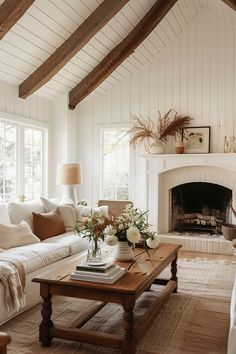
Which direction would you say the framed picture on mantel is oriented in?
toward the camera

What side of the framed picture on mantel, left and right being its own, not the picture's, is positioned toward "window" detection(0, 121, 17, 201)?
right

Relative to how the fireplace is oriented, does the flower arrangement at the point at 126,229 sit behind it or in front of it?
in front

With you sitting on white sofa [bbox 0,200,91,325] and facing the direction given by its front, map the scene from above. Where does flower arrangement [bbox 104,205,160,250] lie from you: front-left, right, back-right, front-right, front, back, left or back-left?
front

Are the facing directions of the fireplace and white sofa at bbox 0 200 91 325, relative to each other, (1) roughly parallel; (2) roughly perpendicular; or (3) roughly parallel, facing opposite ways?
roughly perpendicular

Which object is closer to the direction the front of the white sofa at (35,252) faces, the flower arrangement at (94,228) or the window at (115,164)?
the flower arrangement

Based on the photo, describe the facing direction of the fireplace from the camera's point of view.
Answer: facing the viewer

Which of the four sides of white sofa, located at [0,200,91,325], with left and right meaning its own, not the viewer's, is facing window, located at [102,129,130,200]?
left

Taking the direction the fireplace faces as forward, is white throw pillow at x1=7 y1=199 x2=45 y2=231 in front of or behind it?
in front

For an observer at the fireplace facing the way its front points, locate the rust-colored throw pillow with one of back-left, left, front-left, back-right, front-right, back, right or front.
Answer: front-right

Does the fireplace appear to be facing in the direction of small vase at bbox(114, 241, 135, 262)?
yes

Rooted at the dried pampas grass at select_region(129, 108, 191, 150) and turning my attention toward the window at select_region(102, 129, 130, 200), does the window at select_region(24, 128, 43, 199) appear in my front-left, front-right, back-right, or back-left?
front-left

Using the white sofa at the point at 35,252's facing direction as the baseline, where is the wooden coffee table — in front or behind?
in front

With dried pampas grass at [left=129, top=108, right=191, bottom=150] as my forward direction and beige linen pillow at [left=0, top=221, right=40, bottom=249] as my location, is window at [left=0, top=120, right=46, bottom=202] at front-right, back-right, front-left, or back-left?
front-left

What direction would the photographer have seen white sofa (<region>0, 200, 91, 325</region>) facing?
facing the viewer and to the right of the viewer
